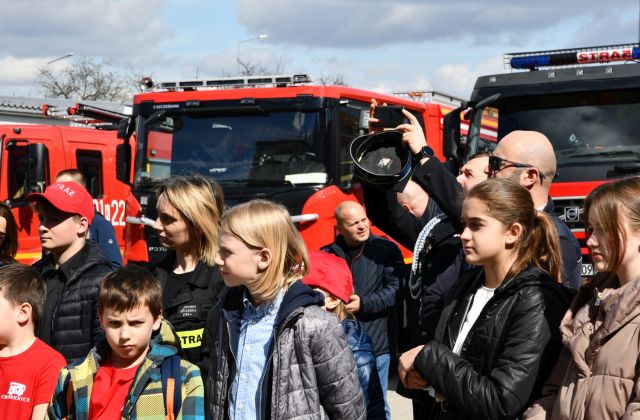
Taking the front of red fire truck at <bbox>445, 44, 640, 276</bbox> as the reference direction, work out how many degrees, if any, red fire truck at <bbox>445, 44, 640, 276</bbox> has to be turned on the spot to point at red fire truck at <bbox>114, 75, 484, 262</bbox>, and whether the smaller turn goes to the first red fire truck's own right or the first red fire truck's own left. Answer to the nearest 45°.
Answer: approximately 90° to the first red fire truck's own right

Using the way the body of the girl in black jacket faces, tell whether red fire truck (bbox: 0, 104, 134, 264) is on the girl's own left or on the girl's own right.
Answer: on the girl's own right

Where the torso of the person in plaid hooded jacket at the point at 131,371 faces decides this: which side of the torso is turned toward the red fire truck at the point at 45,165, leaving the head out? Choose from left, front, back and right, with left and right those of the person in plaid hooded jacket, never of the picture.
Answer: back

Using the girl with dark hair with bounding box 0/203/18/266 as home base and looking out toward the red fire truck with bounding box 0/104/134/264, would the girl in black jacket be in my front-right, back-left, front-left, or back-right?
back-right

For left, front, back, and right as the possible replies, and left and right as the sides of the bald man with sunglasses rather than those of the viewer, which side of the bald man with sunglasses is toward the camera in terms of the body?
left

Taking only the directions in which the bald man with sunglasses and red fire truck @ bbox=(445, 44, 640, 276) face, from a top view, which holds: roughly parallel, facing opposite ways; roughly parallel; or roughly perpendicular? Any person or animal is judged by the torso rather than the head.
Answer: roughly perpendicular

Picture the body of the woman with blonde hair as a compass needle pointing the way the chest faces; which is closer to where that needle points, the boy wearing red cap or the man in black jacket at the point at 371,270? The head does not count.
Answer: the boy wearing red cap

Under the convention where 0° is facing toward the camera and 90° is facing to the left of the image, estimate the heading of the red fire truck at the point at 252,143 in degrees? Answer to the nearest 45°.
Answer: approximately 45°

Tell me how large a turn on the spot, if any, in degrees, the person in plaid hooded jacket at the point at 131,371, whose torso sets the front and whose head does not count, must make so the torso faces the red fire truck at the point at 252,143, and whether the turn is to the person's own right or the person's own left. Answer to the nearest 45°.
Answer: approximately 180°
